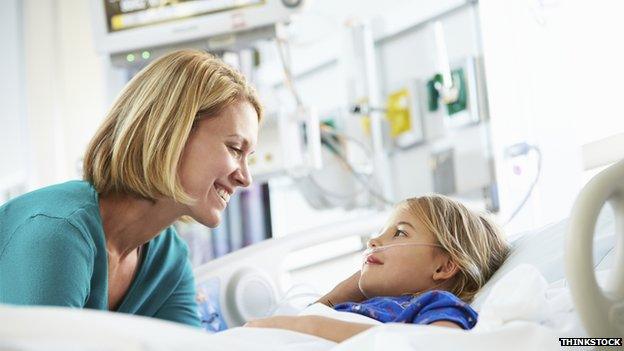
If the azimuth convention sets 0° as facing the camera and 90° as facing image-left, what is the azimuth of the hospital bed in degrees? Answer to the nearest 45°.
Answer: approximately 90°

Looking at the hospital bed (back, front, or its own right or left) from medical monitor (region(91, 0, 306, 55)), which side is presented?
right

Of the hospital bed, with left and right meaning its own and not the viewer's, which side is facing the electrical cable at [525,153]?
right

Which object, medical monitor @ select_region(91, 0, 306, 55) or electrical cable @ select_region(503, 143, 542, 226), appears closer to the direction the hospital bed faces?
the medical monitor

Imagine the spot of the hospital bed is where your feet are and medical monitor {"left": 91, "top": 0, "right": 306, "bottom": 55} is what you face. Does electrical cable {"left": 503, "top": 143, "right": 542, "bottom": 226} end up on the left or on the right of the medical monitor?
right

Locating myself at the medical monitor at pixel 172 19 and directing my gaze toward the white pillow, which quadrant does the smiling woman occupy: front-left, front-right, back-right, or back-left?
front-right

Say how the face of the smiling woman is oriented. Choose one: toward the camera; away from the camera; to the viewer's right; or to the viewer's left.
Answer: to the viewer's right
